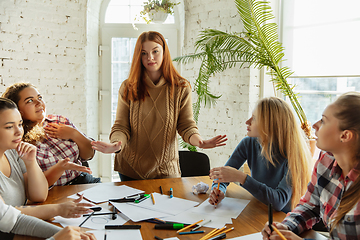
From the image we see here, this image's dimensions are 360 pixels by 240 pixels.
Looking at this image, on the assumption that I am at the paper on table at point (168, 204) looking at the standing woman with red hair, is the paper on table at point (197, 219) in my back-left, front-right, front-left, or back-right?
back-right

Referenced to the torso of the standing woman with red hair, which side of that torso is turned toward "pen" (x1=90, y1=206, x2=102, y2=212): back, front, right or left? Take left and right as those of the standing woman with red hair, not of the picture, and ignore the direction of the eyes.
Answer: front

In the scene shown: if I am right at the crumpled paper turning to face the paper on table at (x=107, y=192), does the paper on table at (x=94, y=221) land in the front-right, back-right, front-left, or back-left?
front-left

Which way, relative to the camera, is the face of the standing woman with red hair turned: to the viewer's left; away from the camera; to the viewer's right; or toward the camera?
toward the camera

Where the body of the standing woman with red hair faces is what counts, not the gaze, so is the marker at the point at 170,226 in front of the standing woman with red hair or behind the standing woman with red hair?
in front

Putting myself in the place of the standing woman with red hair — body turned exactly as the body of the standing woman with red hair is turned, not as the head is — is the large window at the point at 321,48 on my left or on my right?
on my left

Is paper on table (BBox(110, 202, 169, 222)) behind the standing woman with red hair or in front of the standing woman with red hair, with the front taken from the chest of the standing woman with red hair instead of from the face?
in front

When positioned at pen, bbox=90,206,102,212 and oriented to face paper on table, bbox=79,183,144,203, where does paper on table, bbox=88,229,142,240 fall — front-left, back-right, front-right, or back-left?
back-right

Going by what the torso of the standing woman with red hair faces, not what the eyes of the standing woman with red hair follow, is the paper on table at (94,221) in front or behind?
in front

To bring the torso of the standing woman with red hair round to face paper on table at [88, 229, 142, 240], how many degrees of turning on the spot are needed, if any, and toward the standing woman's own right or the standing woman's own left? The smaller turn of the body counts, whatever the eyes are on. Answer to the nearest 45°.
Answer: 0° — they already face it

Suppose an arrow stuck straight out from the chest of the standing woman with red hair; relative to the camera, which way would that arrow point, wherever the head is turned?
toward the camera

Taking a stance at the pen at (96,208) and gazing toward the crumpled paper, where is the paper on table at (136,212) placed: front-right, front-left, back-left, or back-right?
front-right

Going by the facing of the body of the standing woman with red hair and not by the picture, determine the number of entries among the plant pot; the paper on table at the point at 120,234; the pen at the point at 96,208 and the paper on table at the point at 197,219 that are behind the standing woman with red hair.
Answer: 1

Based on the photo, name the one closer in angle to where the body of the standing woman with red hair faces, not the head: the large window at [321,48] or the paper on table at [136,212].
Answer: the paper on table
